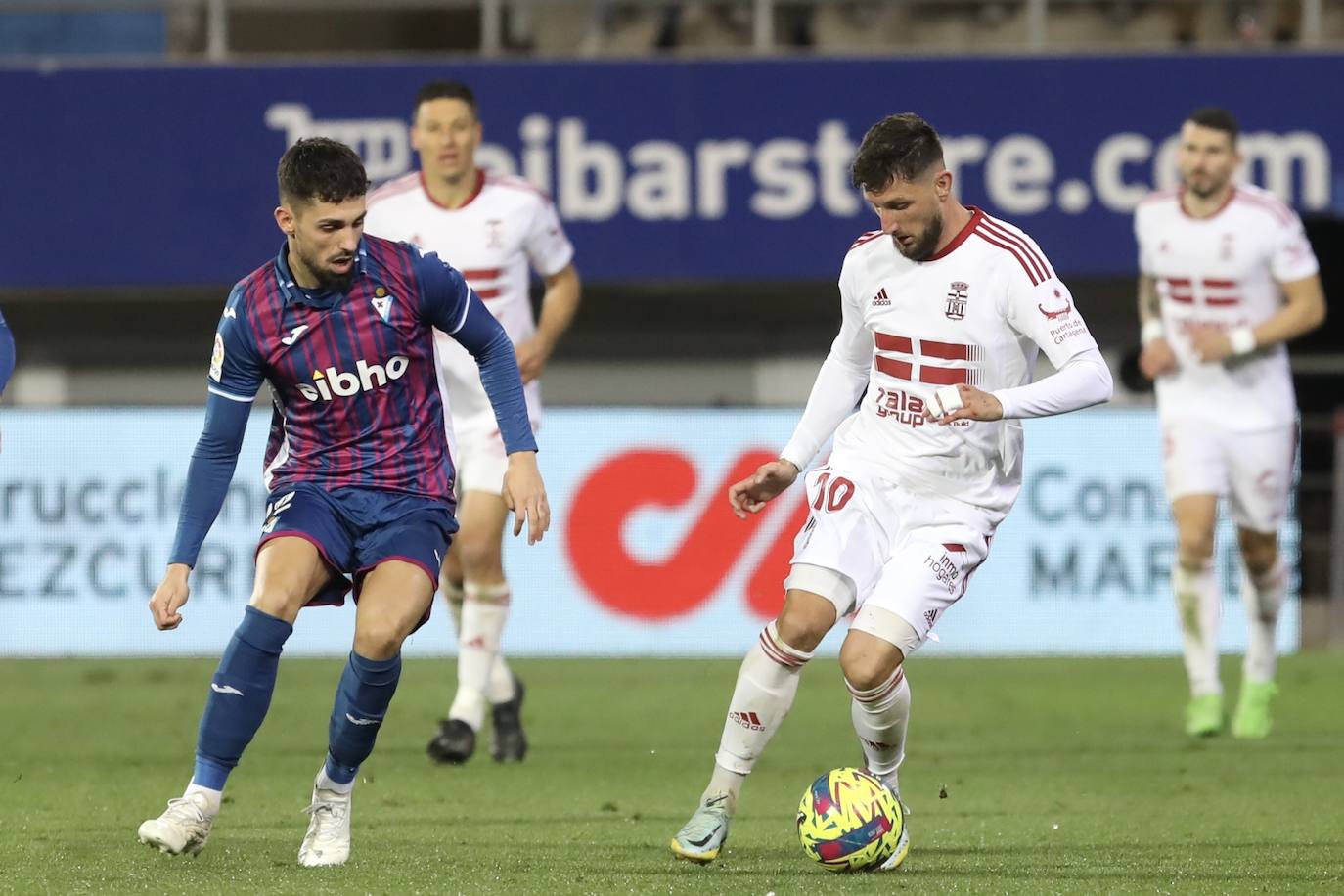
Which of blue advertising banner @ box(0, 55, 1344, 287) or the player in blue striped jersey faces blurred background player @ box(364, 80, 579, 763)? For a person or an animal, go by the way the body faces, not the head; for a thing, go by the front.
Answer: the blue advertising banner

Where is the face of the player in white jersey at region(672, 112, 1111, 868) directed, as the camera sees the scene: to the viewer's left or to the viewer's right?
to the viewer's left

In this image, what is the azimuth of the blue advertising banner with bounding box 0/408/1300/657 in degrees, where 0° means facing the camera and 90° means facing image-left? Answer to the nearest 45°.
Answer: approximately 0°

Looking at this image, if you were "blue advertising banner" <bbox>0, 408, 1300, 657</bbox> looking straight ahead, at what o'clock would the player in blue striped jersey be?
The player in blue striped jersey is roughly at 12 o'clock from the blue advertising banner.

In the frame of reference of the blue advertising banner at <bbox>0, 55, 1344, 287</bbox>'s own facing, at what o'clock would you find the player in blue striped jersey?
The player in blue striped jersey is roughly at 12 o'clock from the blue advertising banner.
